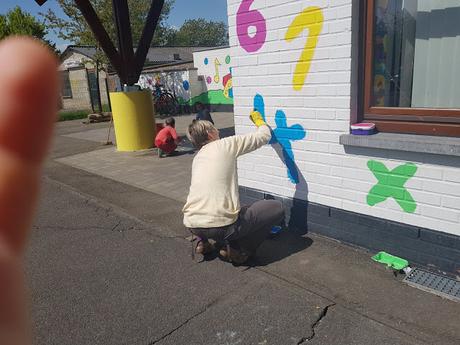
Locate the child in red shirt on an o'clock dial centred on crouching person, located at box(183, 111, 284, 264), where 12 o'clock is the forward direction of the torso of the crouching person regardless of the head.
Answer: The child in red shirt is roughly at 10 o'clock from the crouching person.

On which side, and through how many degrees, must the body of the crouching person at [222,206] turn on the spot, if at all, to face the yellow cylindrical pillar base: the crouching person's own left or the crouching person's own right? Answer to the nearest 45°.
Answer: approximately 45° to the crouching person's own left

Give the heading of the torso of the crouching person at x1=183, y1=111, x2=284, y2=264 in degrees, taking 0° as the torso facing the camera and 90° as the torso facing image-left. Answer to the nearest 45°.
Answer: approximately 225°

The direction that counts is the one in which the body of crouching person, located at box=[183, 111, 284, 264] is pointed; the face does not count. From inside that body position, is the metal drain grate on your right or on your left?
on your right

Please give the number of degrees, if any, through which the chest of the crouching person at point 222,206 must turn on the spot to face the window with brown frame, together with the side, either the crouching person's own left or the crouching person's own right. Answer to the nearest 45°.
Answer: approximately 45° to the crouching person's own right
